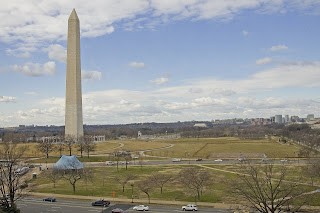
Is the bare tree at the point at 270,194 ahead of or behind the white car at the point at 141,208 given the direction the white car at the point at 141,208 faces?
behind

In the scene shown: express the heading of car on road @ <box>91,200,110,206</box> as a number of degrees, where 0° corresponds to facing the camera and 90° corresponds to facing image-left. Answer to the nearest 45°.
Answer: approximately 90°

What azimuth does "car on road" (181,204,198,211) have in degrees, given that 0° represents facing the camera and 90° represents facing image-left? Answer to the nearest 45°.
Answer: approximately 90°

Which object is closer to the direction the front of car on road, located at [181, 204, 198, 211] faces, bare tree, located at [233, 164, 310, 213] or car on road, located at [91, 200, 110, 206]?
the car on road

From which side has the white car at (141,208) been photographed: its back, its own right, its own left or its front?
left

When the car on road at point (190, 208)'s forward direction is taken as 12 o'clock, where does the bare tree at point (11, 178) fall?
The bare tree is roughly at 12 o'clock from the car on road.
